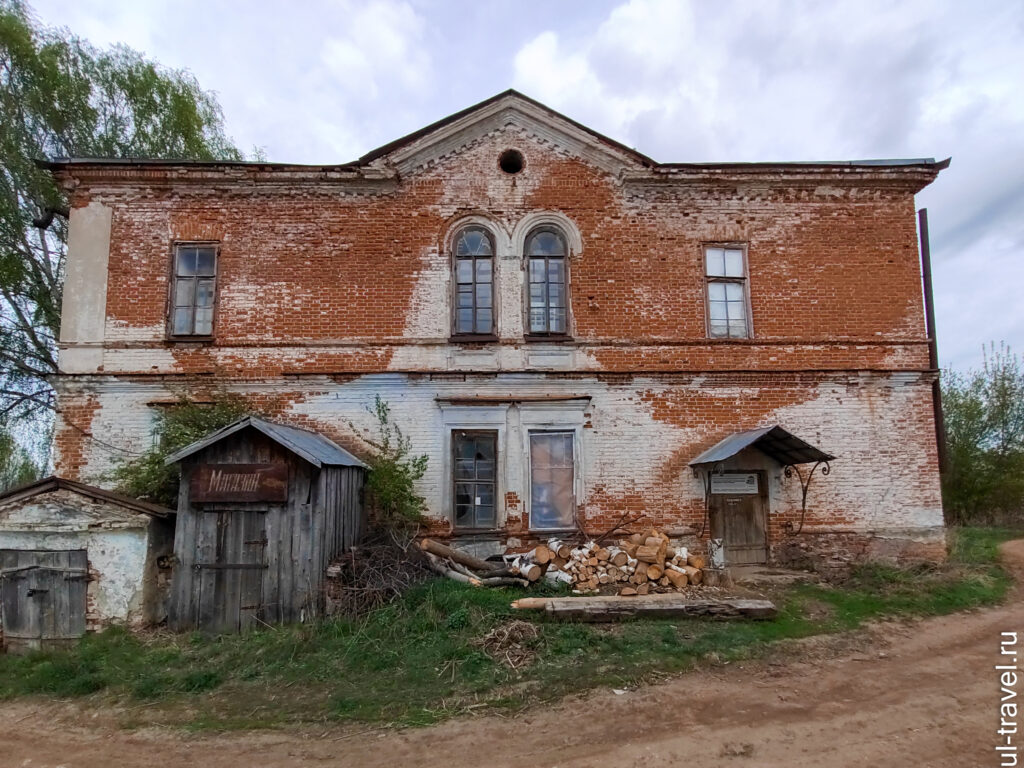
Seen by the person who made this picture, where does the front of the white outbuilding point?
facing the viewer

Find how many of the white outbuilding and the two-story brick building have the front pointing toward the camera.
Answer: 2

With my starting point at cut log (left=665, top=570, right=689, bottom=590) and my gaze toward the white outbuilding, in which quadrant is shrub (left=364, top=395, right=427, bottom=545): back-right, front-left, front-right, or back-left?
front-right

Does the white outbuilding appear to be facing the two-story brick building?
no

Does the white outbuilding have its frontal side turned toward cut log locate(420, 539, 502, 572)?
no

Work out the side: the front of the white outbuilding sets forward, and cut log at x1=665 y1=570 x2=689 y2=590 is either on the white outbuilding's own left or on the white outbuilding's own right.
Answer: on the white outbuilding's own left

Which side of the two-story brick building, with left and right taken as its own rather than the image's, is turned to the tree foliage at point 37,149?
right

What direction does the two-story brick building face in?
toward the camera
